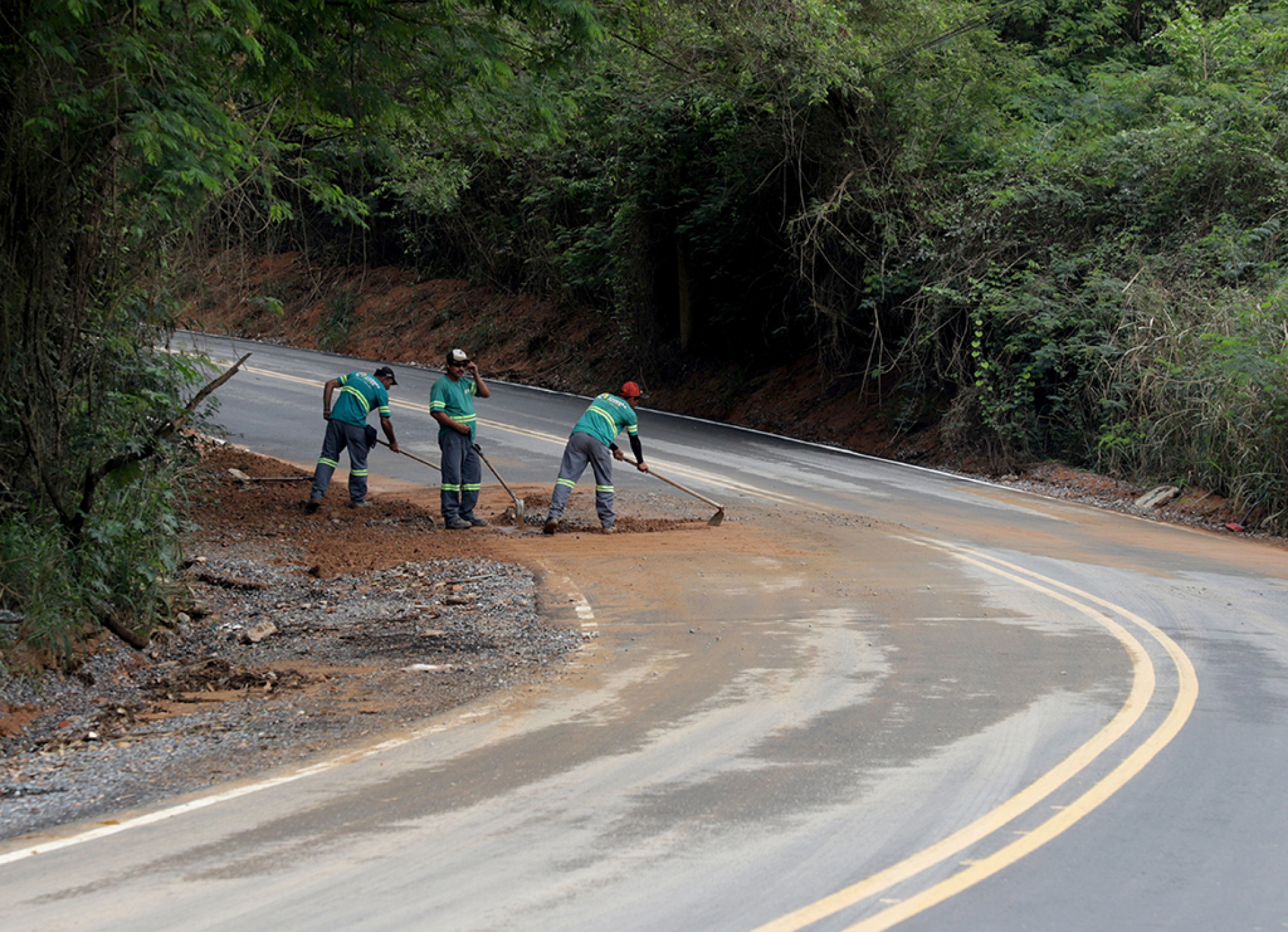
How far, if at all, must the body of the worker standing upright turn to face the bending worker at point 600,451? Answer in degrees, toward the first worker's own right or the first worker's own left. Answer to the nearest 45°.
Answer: approximately 45° to the first worker's own left

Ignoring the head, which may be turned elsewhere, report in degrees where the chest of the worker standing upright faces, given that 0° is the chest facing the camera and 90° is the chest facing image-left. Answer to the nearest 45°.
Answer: approximately 315°

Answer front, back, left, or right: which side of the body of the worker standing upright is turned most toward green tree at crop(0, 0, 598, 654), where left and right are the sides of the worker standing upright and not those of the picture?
right

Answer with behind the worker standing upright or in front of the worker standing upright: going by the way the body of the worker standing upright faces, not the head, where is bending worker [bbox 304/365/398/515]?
behind

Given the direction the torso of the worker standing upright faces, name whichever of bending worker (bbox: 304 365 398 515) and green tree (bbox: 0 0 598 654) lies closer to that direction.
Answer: the green tree
